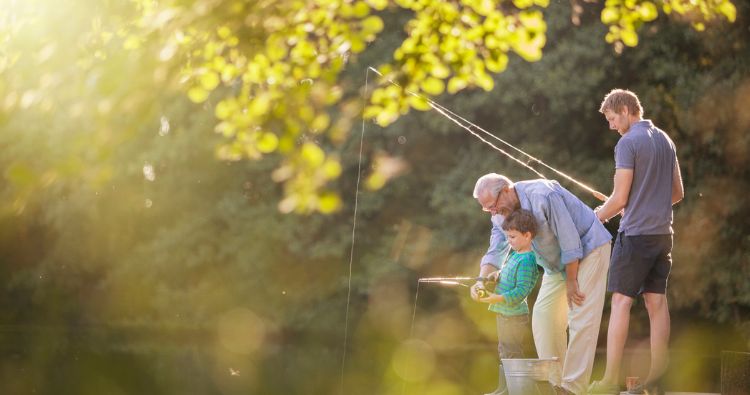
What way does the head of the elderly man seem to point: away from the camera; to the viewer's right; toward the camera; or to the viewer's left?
to the viewer's left

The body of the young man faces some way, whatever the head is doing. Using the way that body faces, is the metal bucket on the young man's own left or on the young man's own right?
on the young man's own left

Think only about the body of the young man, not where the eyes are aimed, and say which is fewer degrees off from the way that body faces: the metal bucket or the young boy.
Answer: the young boy

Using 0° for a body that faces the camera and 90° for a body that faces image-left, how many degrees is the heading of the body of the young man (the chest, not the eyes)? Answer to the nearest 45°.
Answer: approximately 135°

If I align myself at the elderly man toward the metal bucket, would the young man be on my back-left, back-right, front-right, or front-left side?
back-left

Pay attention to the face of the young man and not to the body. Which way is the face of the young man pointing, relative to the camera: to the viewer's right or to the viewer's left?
to the viewer's left

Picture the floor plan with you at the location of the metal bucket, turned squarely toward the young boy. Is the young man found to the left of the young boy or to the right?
right
